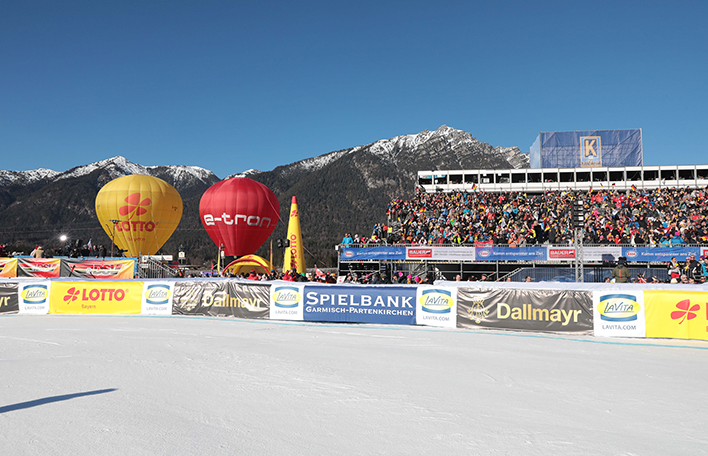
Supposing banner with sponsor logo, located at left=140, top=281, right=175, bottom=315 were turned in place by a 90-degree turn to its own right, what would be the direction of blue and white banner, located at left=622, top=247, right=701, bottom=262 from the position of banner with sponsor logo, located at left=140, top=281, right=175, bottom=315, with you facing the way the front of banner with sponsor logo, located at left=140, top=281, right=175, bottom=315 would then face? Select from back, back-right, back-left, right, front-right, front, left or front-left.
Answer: back

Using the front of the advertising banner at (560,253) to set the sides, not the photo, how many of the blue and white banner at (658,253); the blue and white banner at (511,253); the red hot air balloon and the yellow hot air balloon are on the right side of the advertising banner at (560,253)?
3

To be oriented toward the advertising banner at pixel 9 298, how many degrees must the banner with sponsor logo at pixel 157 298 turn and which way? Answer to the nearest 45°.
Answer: approximately 135° to its right

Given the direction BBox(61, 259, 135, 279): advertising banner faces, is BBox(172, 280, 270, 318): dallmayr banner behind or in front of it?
in front

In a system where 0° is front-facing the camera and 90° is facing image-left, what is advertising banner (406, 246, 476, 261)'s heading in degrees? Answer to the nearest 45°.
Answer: approximately 0°

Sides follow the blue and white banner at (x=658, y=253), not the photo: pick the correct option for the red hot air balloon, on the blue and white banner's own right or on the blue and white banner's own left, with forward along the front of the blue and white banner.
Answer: on the blue and white banner's own right

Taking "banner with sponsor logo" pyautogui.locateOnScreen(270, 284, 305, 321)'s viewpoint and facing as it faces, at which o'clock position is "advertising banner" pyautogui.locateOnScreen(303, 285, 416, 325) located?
The advertising banner is roughly at 10 o'clock from the banner with sponsor logo.

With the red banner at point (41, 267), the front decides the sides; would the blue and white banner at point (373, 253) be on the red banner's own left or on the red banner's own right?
on the red banner's own left

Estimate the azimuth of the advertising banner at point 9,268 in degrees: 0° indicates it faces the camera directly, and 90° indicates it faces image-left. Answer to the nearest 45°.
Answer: approximately 0°
